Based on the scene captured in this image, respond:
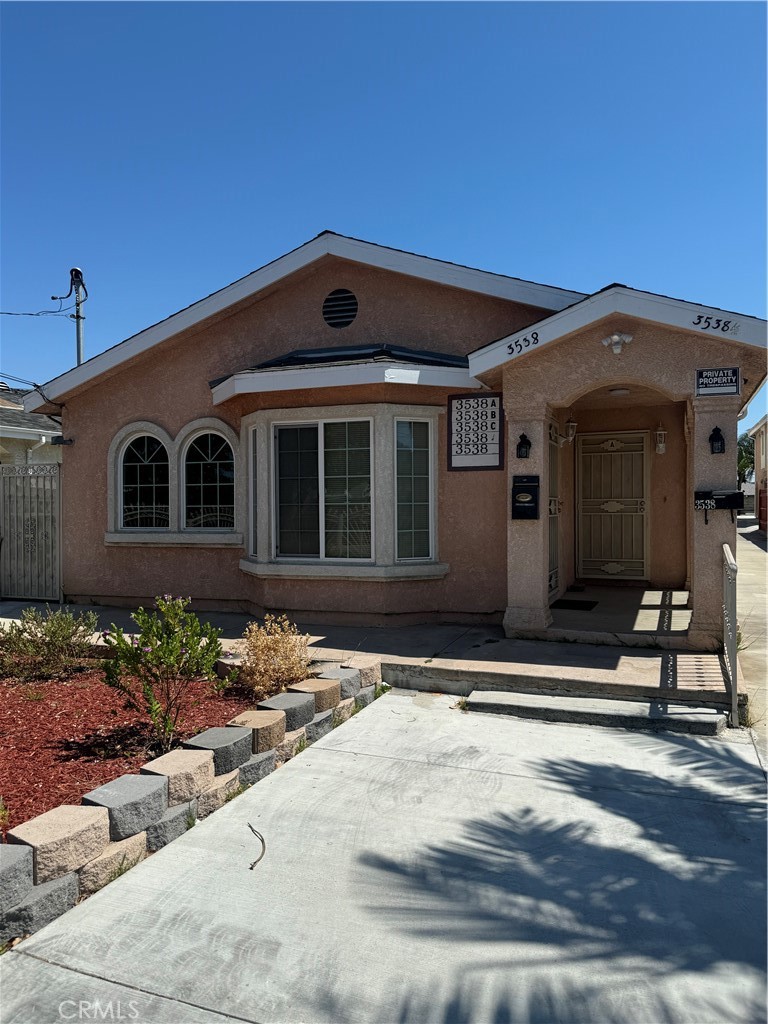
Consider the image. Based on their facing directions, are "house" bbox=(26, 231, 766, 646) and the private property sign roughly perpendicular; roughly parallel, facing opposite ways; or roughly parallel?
roughly parallel

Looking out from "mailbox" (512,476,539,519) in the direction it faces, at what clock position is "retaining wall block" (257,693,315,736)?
The retaining wall block is roughly at 1 o'clock from the mailbox.

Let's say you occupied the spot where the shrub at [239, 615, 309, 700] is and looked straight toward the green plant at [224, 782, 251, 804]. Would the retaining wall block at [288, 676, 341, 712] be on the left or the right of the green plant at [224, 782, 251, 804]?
left

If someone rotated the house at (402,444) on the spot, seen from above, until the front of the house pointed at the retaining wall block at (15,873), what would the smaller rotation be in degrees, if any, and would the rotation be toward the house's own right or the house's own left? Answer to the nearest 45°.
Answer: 0° — it already faces it

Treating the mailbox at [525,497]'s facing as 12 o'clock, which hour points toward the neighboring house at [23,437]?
The neighboring house is roughly at 4 o'clock from the mailbox.

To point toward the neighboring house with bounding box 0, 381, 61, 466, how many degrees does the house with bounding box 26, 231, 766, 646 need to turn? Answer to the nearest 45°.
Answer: approximately 135° to its right

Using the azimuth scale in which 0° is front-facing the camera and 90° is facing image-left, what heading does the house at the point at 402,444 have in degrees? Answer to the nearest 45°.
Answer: approximately 0°

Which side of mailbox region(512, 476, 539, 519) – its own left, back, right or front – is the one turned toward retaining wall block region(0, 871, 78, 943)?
front

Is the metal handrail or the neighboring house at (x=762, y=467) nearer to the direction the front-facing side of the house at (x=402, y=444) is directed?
the metal handrail

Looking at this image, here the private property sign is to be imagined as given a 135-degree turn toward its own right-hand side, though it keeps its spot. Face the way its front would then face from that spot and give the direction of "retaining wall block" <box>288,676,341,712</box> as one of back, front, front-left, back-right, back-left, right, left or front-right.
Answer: left

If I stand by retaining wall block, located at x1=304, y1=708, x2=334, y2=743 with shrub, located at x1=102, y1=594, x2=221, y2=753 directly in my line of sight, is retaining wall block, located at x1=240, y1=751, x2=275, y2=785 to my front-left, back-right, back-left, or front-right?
front-left

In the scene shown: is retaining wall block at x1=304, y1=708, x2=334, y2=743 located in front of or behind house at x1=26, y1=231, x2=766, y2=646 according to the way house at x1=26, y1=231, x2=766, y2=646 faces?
in front

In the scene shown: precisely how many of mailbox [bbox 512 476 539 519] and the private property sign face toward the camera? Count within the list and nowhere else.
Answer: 2

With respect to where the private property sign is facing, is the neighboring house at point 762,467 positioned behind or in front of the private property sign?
behind

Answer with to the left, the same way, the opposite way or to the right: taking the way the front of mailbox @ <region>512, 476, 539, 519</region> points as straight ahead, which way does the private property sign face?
the same way

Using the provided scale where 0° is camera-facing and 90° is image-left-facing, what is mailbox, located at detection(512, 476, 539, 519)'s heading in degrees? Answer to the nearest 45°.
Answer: approximately 0°

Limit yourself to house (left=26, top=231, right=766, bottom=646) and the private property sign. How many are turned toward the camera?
2
